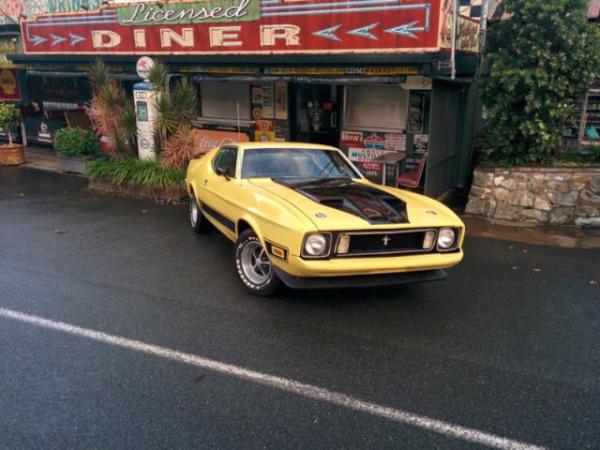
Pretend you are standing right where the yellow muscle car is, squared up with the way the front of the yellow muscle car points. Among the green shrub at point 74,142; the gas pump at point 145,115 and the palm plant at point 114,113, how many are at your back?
3

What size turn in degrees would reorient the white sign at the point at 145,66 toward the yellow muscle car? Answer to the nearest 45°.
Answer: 0° — it already faces it

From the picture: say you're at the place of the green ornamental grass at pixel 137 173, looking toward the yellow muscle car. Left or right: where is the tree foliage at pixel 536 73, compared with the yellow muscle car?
left

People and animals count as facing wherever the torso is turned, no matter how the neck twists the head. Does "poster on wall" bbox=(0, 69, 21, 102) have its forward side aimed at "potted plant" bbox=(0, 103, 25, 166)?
yes

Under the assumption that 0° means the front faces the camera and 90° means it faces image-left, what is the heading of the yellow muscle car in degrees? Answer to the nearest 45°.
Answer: approximately 315°

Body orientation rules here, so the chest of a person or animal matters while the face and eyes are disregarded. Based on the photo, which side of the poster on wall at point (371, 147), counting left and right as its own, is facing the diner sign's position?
right

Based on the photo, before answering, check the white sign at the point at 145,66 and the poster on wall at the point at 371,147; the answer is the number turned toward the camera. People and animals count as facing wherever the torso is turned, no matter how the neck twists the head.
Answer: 2

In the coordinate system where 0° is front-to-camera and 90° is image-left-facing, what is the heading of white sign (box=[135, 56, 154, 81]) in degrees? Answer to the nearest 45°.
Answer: approximately 0°
